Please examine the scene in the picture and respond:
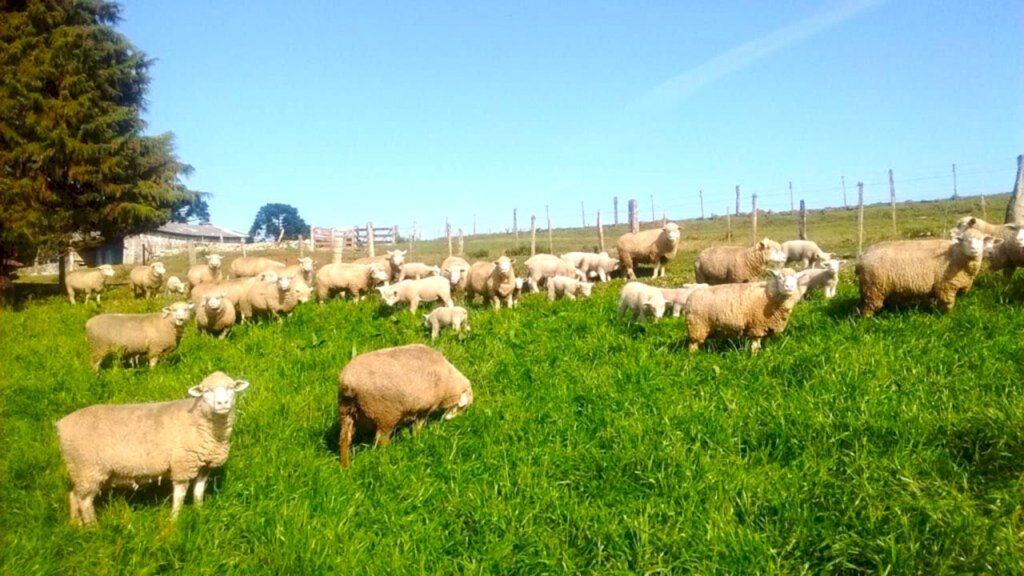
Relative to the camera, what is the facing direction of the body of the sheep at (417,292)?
to the viewer's left

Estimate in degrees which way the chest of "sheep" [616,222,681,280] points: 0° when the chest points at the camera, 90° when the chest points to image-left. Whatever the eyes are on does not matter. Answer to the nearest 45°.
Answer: approximately 270°

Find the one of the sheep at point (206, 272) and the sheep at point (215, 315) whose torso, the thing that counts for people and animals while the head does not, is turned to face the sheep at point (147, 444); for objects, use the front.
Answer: the sheep at point (215, 315)

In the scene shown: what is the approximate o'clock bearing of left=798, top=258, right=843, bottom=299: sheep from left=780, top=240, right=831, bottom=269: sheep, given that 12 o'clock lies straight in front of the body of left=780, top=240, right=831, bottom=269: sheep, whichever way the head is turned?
left=798, top=258, right=843, bottom=299: sheep is roughly at 3 o'clock from left=780, top=240, right=831, bottom=269: sheep.

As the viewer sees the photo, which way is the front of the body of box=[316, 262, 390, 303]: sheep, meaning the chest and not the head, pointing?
to the viewer's right

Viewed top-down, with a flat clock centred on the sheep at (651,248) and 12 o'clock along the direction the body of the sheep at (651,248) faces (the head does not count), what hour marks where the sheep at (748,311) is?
the sheep at (748,311) is roughly at 3 o'clock from the sheep at (651,248).
